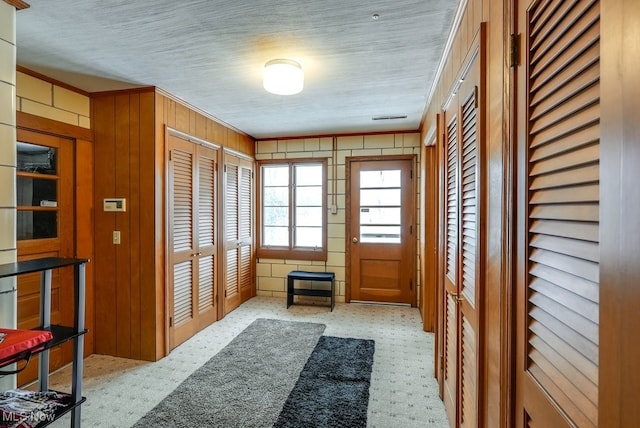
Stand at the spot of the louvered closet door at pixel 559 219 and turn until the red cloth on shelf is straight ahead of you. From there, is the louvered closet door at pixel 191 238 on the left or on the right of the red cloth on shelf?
right

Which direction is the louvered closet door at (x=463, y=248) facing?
to the viewer's left

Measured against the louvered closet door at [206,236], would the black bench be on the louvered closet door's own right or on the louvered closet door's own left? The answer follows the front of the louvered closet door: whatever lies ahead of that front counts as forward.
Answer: on the louvered closet door's own left

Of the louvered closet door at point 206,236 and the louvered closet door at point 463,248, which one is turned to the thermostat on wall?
the louvered closet door at point 463,248

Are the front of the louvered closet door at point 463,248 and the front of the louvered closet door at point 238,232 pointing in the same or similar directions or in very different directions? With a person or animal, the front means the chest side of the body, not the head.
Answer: very different directions

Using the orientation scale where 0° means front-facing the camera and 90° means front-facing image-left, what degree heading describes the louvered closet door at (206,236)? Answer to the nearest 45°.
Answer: approximately 315°

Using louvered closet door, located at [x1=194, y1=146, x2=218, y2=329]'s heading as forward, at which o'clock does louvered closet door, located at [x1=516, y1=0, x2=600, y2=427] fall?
louvered closet door, located at [x1=516, y1=0, x2=600, y2=427] is roughly at 1 o'clock from louvered closet door, located at [x1=194, y1=146, x2=218, y2=329].

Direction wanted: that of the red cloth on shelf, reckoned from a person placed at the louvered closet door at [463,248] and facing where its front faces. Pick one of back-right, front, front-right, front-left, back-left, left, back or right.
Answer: front-left

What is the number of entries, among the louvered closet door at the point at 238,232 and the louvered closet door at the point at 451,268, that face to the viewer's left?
1

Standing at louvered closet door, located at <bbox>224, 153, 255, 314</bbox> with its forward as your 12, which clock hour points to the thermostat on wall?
The thermostat on wall is roughly at 3 o'clock from the louvered closet door.

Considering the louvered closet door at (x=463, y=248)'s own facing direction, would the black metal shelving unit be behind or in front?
in front

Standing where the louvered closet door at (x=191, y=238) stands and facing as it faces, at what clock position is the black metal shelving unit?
The black metal shelving unit is roughly at 2 o'clock from the louvered closet door.

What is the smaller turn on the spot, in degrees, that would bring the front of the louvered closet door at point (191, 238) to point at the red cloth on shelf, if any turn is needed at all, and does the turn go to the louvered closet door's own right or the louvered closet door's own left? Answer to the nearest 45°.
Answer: approximately 45° to the louvered closet door's own right

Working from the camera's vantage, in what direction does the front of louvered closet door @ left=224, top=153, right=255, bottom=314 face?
facing the viewer and to the right of the viewer
